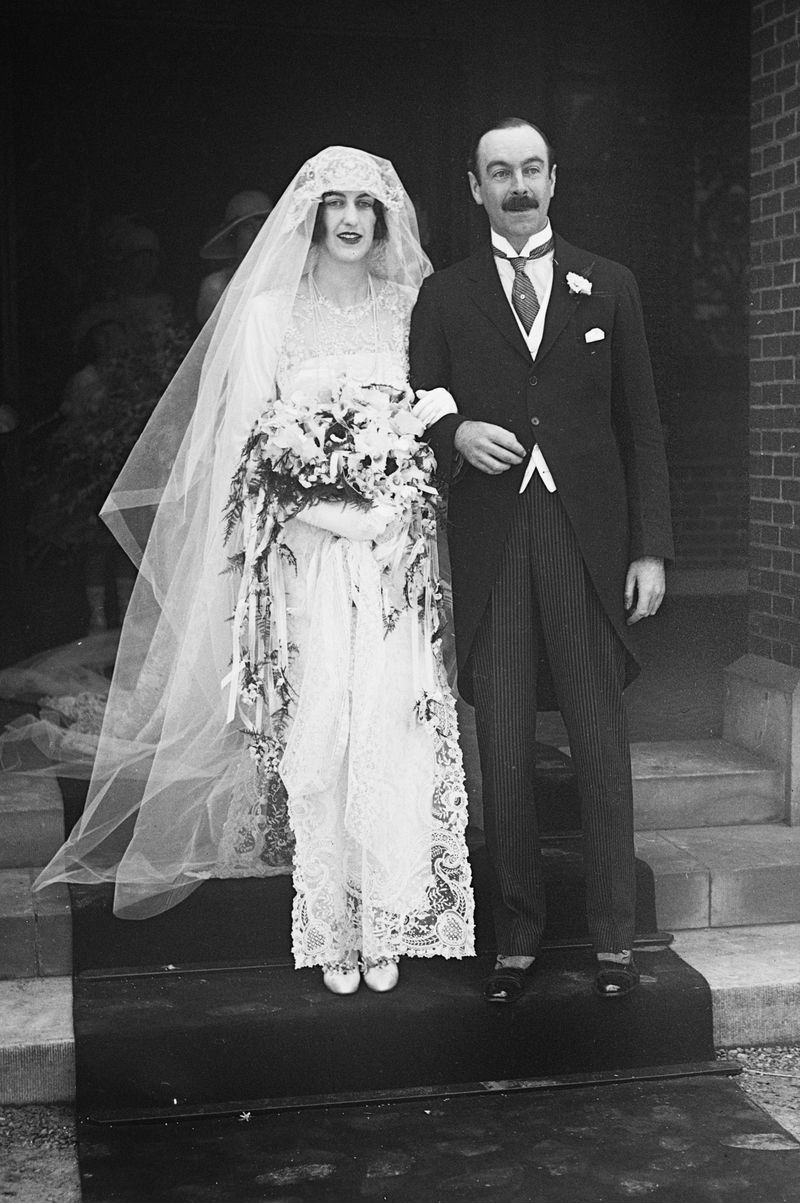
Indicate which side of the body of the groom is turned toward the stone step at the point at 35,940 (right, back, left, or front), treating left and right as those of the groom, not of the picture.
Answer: right

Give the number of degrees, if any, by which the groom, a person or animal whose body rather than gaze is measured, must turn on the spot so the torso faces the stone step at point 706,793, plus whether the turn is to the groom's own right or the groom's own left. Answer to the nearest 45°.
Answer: approximately 135° to the groom's own left

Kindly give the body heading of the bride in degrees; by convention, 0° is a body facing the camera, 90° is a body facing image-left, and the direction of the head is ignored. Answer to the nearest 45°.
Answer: approximately 0°

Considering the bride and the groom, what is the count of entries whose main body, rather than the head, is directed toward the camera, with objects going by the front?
2

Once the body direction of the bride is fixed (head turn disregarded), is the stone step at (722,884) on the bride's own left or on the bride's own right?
on the bride's own left

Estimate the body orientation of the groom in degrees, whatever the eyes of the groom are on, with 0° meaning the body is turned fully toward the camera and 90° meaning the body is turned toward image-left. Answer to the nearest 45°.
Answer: approximately 0°

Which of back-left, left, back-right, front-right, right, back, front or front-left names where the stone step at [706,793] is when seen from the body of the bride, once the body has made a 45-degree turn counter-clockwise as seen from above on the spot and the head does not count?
left

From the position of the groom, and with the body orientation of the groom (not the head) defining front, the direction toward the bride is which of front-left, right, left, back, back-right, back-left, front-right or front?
right
